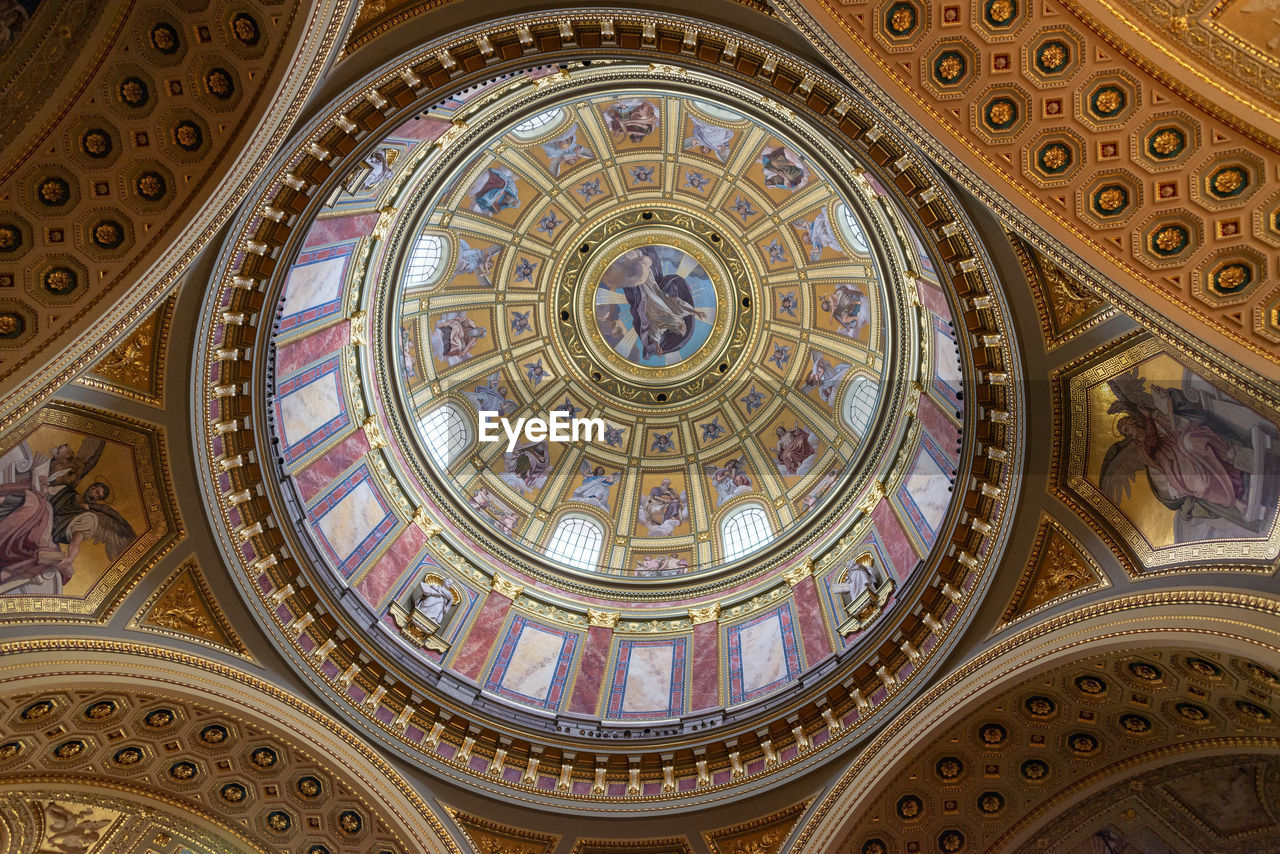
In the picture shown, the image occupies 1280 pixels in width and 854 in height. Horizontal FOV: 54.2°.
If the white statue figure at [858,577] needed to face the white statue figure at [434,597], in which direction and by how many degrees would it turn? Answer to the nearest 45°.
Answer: approximately 45° to its right

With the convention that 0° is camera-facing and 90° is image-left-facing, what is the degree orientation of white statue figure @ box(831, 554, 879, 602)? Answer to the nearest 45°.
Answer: approximately 45°
